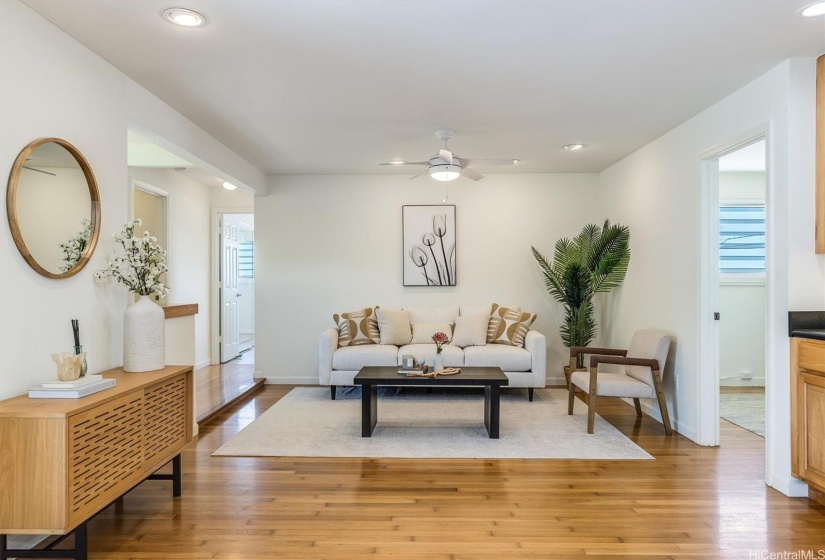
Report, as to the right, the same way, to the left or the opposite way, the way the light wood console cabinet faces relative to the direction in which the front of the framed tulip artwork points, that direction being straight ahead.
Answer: to the left

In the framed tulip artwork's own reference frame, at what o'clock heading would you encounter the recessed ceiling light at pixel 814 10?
The recessed ceiling light is roughly at 11 o'clock from the framed tulip artwork.

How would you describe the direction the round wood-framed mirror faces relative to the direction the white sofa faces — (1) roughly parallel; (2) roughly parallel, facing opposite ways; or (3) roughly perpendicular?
roughly perpendicular

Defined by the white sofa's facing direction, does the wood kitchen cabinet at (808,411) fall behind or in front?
in front

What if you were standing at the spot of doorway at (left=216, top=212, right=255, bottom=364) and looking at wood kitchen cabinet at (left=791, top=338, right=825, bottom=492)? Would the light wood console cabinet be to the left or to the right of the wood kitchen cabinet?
right

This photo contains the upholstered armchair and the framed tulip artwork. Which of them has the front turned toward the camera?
the framed tulip artwork

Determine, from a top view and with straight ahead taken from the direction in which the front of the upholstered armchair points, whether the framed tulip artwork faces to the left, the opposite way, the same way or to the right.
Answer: to the left

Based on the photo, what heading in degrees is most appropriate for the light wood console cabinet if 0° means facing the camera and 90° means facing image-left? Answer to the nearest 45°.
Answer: approximately 315°

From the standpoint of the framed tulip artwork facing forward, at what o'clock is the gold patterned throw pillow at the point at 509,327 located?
The gold patterned throw pillow is roughly at 10 o'clock from the framed tulip artwork.

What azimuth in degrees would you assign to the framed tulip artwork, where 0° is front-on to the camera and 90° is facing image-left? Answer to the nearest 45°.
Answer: approximately 0°

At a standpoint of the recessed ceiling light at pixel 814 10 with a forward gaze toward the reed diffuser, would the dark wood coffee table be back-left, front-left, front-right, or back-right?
front-right

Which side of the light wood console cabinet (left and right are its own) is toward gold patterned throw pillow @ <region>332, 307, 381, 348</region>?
left

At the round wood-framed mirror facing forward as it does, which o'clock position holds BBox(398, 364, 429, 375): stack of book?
The stack of book is roughly at 10 o'clock from the round wood-framed mirror.

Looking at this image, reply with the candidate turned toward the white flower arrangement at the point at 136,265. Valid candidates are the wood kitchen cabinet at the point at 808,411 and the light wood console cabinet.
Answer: the wood kitchen cabinet

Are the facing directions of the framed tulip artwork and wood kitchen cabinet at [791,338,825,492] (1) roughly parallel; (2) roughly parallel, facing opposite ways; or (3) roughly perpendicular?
roughly perpendicular

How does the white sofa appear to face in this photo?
toward the camera

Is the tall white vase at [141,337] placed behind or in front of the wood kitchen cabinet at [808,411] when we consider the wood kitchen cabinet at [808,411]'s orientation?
in front

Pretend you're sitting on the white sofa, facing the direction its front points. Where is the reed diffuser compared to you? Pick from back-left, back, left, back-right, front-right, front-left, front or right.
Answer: front-right

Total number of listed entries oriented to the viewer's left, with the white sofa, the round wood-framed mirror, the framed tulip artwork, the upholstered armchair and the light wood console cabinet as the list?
1

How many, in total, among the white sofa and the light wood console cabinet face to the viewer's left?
0

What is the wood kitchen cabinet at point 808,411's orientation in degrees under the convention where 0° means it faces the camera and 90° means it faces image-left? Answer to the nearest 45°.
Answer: approximately 45°
